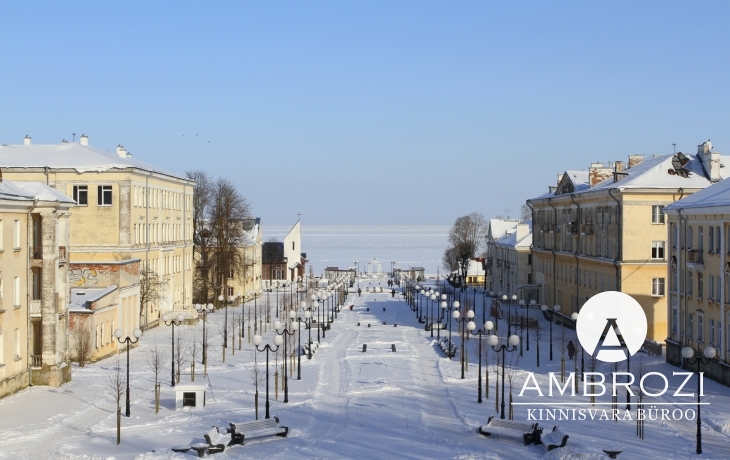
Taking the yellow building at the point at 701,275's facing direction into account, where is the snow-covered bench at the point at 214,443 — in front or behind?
in front

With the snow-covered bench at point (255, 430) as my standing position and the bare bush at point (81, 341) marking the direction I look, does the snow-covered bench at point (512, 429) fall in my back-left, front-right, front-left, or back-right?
back-right

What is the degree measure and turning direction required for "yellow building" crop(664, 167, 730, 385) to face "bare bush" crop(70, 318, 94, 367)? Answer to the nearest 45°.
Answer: approximately 45° to its right

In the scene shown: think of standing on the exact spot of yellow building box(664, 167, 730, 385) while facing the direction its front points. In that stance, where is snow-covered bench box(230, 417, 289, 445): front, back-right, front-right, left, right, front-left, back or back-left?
front

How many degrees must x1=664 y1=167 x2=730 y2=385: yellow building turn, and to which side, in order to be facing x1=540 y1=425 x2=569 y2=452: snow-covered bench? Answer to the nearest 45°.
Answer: approximately 45° to its left

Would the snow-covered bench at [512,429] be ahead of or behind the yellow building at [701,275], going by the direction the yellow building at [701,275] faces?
ahead

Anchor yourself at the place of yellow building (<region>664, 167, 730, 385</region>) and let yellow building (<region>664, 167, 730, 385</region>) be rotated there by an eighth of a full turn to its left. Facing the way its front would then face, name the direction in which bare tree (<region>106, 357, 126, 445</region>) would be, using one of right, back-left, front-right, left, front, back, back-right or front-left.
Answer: front-right

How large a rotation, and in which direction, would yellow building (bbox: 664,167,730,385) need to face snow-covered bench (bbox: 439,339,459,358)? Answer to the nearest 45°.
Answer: approximately 45° to its right
